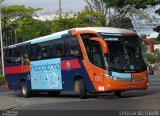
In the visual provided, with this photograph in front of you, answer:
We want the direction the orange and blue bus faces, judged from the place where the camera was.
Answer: facing the viewer and to the right of the viewer
